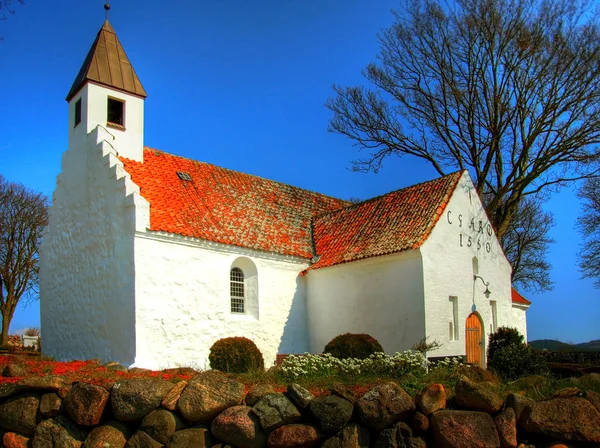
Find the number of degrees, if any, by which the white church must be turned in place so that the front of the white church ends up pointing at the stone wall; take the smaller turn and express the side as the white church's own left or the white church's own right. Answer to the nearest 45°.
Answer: approximately 45° to the white church's own right

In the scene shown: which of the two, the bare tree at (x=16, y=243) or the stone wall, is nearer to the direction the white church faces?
the stone wall

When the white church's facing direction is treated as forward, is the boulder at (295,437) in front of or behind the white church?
in front

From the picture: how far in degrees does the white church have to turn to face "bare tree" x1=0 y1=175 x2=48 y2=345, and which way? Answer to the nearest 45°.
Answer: approximately 180°

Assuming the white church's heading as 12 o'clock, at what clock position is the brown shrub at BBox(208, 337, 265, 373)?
The brown shrub is roughly at 1 o'clock from the white church.

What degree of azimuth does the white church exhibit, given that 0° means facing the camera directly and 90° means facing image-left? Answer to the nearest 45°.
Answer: approximately 315°

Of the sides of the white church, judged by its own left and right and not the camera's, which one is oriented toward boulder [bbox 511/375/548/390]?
front
